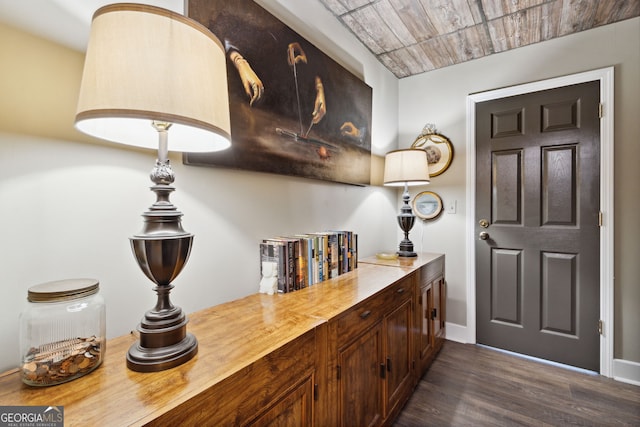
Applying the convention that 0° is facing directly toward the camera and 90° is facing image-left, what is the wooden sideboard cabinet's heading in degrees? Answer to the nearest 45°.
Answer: approximately 315°
